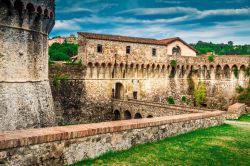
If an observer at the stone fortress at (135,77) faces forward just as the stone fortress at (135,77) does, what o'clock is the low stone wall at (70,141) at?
The low stone wall is roughly at 12 o'clock from the stone fortress.

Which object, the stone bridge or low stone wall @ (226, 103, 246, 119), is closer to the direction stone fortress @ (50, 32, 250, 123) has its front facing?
the stone bridge

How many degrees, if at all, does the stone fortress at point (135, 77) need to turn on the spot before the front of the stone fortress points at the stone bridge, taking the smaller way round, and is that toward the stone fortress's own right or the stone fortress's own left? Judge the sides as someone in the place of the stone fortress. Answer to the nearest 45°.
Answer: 0° — it already faces it

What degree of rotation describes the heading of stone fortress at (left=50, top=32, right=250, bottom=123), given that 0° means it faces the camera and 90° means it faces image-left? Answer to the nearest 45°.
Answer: approximately 0°

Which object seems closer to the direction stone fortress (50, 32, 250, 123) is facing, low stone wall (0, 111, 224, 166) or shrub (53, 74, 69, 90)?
the low stone wall
